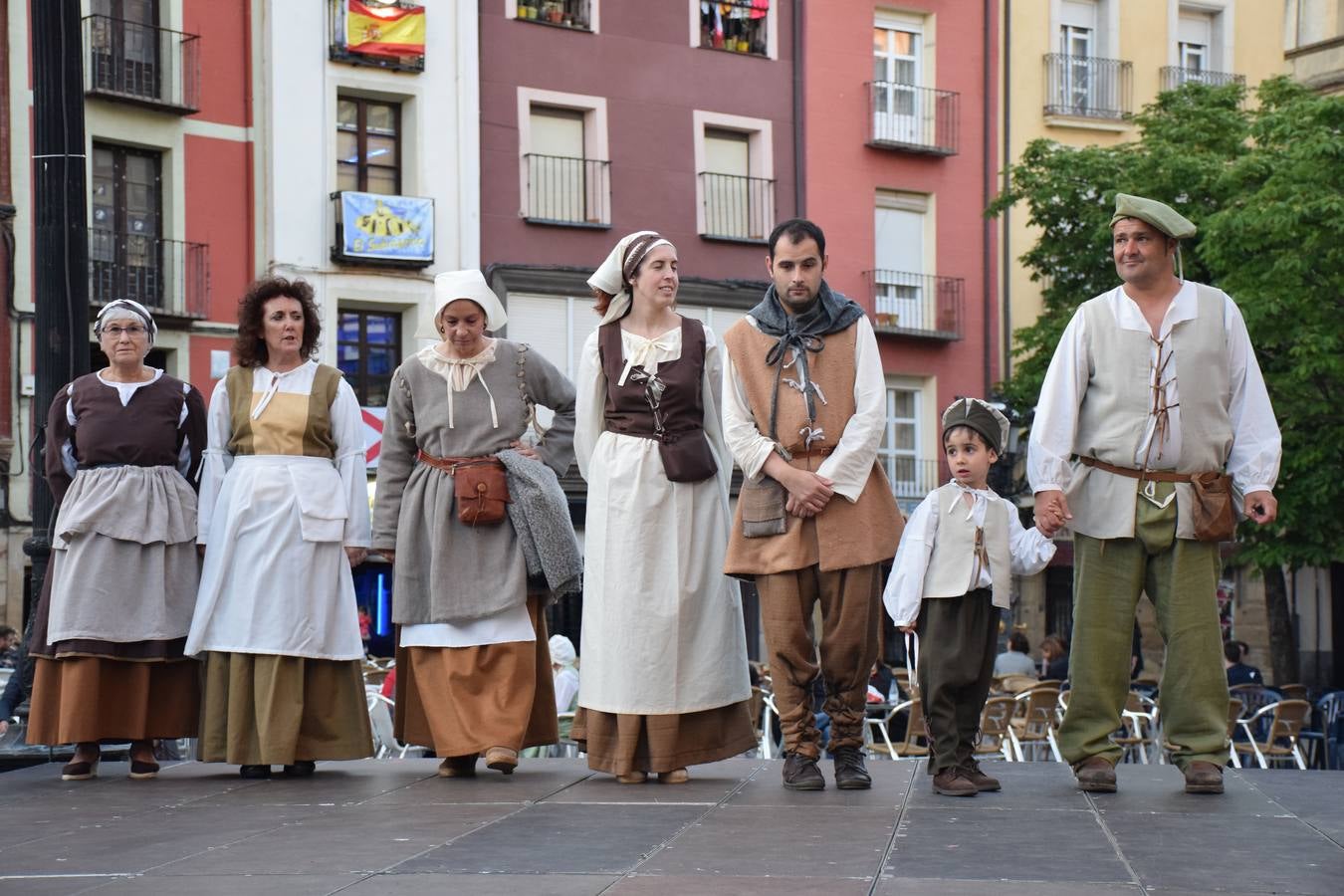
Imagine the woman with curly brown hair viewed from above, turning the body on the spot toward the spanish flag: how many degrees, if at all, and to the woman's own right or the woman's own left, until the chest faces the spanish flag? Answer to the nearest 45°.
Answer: approximately 180°

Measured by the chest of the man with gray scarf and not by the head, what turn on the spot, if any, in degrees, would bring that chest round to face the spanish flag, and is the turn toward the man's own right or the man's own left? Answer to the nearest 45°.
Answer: approximately 180°

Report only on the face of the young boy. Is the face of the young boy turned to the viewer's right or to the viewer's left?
to the viewer's left

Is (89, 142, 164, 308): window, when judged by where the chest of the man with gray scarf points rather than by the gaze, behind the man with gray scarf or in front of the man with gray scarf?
behind

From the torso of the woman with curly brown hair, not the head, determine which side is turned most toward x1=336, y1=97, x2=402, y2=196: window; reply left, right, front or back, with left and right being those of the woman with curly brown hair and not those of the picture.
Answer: back

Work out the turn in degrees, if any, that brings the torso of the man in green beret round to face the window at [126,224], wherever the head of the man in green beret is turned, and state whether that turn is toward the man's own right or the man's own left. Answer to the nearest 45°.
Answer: approximately 135° to the man's own right

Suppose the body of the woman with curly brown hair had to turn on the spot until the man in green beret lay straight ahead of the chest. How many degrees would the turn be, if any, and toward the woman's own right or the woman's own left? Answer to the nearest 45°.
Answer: approximately 45° to the woman's own left

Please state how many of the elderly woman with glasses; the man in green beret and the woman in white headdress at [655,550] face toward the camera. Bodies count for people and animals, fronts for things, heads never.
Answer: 3

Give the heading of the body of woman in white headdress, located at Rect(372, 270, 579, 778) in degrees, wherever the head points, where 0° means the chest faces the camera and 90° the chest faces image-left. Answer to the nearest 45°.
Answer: approximately 0°
